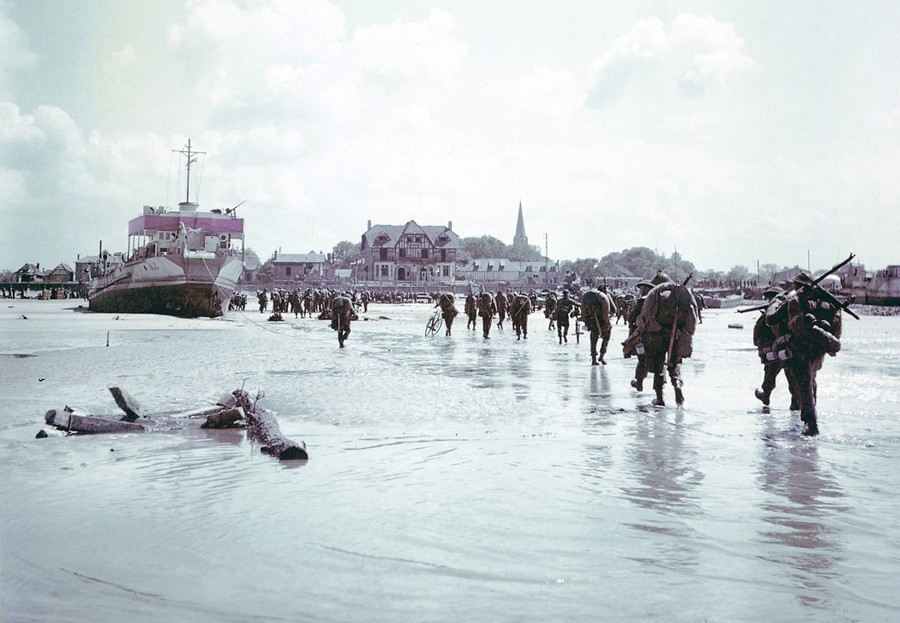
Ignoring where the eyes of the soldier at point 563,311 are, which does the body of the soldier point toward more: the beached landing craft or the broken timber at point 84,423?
the beached landing craft

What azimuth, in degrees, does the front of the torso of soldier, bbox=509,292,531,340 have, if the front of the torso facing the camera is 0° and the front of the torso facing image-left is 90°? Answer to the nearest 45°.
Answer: approximately 180°

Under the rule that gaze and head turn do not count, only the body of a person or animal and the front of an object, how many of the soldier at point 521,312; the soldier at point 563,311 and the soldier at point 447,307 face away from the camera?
3

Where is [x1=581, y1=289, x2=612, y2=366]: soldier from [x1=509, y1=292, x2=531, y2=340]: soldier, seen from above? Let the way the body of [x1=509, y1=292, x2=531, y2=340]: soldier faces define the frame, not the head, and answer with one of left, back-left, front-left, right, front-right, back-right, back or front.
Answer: back

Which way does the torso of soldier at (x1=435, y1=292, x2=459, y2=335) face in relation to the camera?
away from the camera

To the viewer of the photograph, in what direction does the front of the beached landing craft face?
facing away from the viewer and to the left of the viewer

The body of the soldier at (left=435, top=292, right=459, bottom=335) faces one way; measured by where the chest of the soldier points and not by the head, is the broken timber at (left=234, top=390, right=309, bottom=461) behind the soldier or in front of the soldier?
behind

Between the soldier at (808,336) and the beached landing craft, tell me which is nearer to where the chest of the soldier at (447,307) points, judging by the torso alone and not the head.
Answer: the beached landing craft

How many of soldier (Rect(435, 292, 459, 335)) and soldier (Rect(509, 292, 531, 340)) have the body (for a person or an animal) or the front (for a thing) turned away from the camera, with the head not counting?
2

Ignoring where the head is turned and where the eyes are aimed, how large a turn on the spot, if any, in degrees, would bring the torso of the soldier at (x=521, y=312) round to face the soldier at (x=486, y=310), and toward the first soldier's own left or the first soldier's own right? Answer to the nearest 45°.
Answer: approximately 45° to the first soldier's own left

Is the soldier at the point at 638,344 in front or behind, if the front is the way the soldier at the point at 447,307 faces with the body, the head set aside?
behind

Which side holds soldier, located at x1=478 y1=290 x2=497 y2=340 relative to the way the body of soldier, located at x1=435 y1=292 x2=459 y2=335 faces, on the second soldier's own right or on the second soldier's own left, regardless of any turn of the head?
on the second soldier's own right

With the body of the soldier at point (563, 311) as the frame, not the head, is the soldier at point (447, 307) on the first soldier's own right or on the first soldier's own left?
on the first soldier's own left

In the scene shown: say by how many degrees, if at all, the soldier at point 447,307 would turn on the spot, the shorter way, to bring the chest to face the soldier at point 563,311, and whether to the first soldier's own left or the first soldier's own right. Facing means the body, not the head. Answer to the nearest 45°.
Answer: approximately 135° to the first soldier's own right
